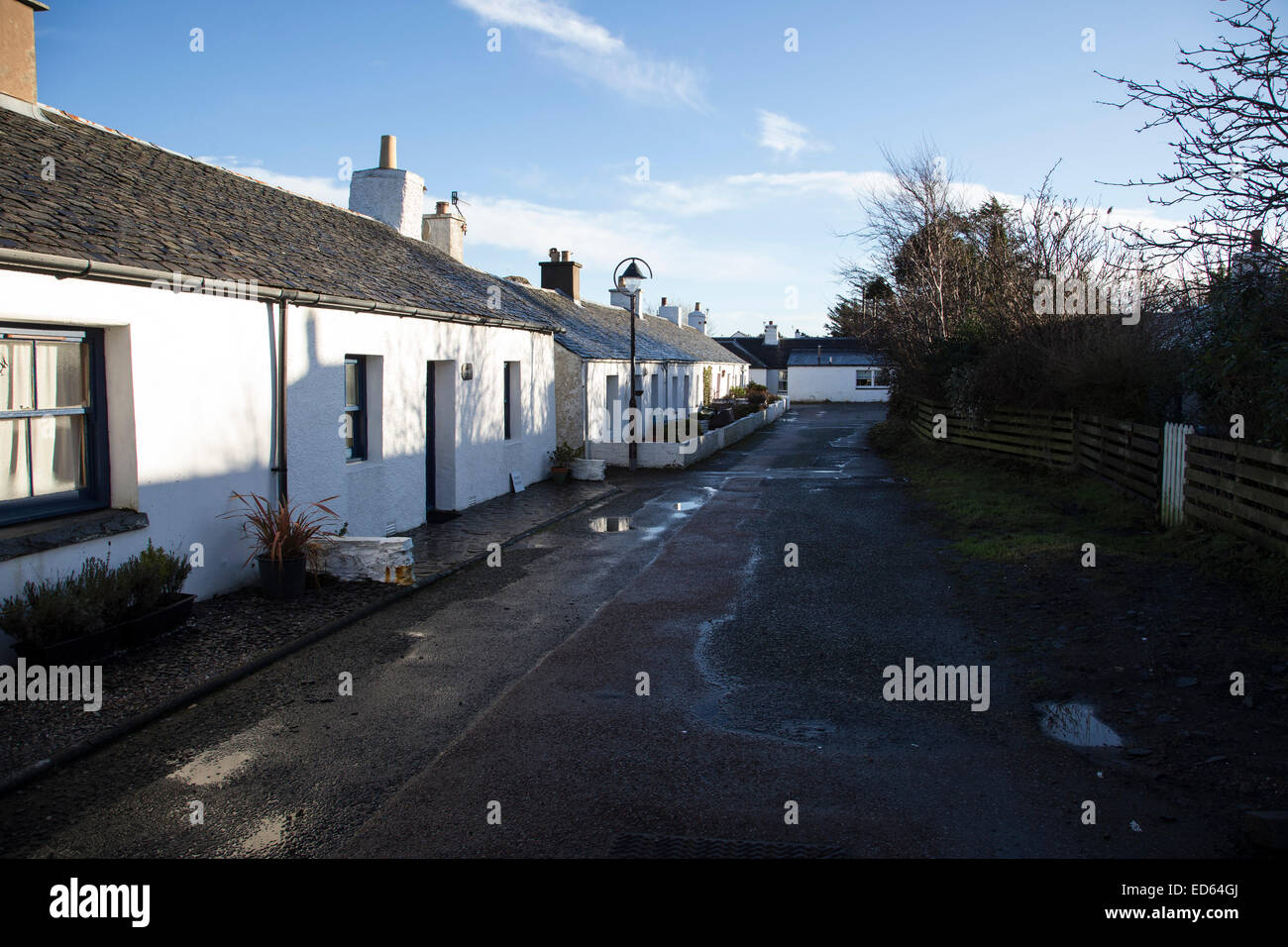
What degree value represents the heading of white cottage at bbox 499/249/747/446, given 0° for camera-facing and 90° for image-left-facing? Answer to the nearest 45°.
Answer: approximately 315°

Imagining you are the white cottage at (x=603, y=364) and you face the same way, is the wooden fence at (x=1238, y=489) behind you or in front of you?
in front

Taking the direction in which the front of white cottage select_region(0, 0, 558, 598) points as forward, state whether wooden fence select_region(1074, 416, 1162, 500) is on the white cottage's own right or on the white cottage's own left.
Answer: on the white cottage's own left

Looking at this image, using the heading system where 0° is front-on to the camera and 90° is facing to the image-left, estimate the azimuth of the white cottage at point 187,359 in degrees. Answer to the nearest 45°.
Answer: approximately 315°

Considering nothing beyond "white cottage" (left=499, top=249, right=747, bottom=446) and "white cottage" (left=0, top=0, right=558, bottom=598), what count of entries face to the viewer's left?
0

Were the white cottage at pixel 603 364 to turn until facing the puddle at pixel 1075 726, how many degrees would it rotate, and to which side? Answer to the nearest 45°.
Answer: approximately 45° to its right

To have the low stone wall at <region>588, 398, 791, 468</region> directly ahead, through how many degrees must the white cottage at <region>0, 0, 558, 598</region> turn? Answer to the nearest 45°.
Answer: approximately 90° to its left

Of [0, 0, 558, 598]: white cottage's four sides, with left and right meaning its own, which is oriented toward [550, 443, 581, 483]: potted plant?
left

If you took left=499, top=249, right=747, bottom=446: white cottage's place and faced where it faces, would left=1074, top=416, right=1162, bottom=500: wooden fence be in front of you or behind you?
in front
